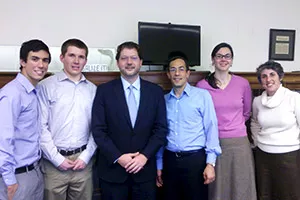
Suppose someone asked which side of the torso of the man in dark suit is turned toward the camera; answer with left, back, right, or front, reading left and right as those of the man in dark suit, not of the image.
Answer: front

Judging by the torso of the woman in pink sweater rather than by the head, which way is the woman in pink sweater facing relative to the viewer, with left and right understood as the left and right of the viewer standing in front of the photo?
facing the viewer

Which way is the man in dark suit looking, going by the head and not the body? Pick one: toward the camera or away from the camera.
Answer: toward the camera

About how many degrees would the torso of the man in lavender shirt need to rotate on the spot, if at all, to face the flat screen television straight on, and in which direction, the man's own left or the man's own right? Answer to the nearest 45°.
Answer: approximately 90° to the man's own left

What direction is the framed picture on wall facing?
toward the camera

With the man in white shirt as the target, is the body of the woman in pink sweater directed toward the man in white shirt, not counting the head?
no

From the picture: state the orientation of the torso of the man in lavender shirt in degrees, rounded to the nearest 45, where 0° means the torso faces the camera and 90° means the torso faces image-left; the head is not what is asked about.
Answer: approximately 315°

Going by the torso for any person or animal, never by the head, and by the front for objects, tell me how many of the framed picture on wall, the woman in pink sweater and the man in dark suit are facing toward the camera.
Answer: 3

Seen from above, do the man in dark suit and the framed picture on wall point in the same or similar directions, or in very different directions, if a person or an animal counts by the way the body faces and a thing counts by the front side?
same or similar directions

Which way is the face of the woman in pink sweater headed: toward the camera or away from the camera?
toward the camera

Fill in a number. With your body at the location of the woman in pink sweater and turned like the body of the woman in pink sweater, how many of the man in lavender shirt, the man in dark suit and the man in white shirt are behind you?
0

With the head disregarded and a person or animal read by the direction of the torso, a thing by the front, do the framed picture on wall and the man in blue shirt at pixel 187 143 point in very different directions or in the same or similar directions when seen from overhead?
same or similar directions

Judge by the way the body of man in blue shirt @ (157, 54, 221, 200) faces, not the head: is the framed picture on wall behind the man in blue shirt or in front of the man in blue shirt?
behind

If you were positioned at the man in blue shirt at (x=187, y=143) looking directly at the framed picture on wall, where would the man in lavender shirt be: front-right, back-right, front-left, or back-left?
back-left

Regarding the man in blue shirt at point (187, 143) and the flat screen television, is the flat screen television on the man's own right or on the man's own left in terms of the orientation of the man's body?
on the man's own right

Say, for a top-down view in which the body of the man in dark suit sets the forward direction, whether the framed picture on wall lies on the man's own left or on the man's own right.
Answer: on the man's own left

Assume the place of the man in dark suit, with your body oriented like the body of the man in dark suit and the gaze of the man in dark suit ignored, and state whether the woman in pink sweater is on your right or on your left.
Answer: on your left

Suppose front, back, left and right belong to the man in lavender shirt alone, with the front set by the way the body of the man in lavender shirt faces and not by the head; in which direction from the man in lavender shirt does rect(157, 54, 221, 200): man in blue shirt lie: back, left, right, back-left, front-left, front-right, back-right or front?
front-left

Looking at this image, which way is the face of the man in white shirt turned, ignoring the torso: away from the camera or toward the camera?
toward the camera
